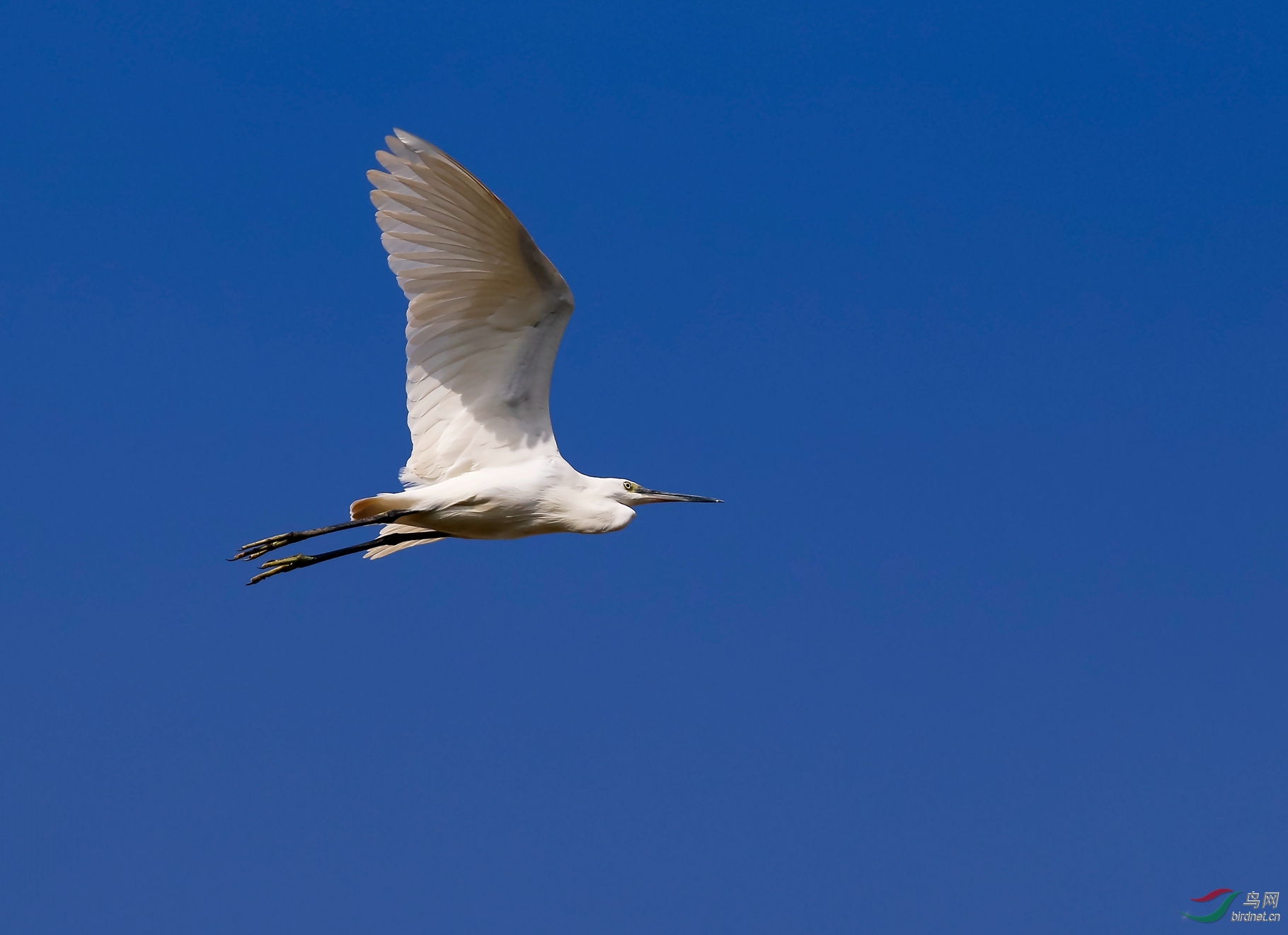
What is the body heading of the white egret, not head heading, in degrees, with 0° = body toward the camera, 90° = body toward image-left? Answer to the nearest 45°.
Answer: approximately 270°
